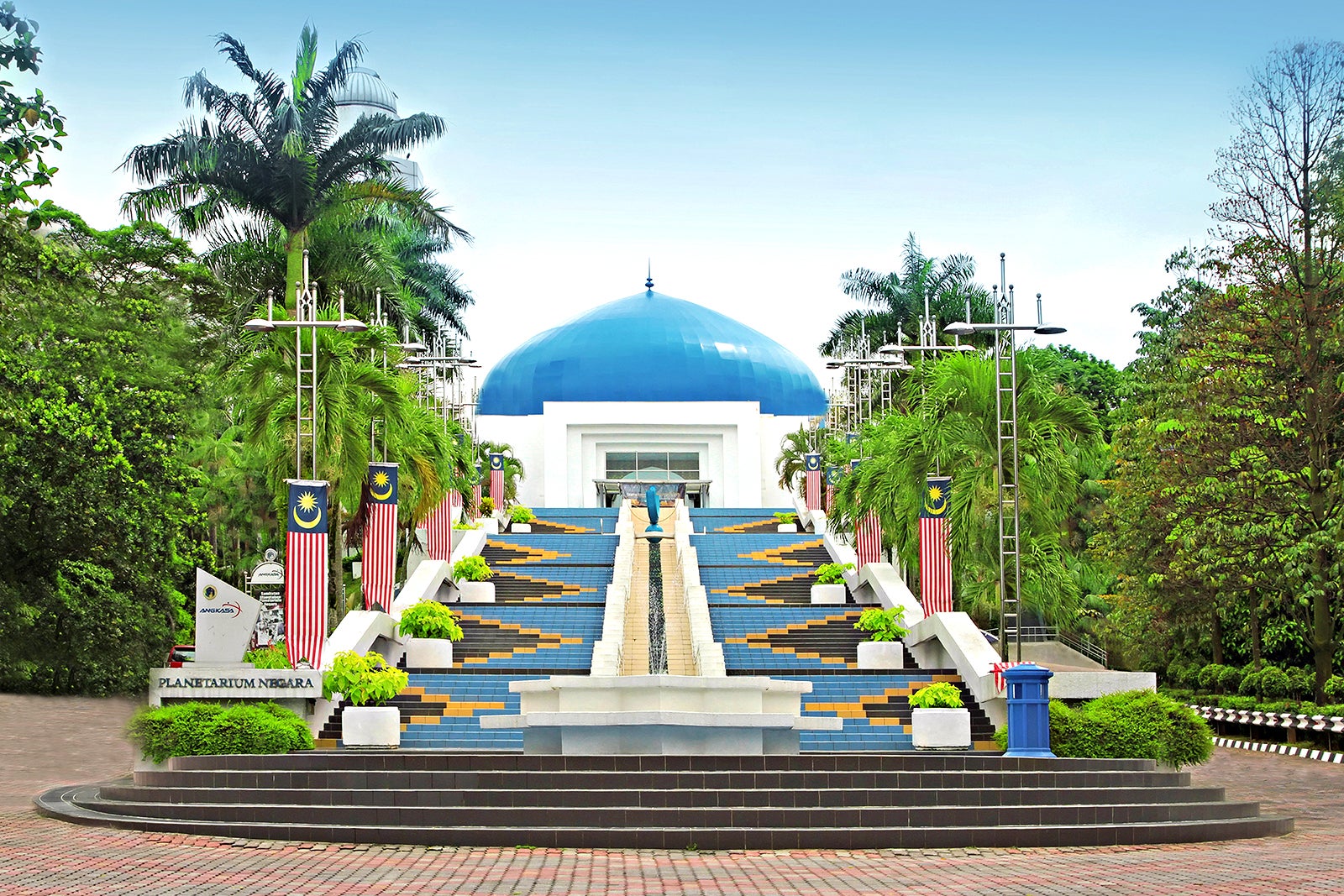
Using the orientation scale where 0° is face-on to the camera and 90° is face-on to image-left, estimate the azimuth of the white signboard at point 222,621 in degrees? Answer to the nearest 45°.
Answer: approximately 0°

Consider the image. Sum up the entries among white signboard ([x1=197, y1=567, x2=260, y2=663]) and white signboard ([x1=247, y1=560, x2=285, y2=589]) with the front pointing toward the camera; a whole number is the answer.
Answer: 2

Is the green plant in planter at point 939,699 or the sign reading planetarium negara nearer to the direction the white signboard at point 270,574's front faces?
the sign reading planetarium negara

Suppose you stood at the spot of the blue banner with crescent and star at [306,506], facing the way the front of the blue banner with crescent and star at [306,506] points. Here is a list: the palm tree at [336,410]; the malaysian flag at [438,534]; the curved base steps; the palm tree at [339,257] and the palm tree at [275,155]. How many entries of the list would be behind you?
4

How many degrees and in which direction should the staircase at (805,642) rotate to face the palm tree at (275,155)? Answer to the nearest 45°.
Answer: approximately 90° to its right

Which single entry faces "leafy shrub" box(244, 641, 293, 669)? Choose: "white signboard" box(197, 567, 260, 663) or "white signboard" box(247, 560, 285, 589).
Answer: "white signboard" box(247, 560, 285, 589)
